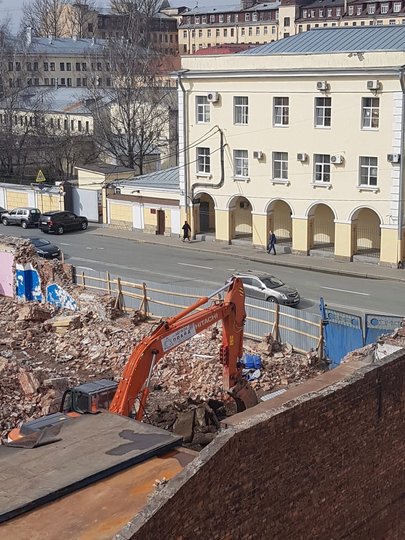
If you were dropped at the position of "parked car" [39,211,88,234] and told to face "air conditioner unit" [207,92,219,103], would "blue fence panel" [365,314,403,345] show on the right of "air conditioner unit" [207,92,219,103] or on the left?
right

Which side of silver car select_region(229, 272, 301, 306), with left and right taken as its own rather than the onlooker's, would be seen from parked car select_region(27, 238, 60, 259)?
back

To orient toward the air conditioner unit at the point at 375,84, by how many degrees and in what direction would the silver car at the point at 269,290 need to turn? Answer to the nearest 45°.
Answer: approximately 90° to its left

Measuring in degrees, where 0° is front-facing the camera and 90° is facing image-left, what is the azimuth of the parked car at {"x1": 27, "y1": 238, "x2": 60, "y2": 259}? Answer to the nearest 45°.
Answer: approximately 315°

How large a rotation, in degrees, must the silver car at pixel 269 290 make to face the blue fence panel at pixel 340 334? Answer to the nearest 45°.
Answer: approximately 45° to its right

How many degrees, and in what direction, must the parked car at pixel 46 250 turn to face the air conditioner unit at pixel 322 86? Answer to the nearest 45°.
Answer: approximately 45° to its left

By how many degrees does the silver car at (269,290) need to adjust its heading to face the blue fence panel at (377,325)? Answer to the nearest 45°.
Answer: approximately 45° to its right

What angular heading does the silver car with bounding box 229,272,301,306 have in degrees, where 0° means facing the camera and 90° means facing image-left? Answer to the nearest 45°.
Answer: approximately 315°

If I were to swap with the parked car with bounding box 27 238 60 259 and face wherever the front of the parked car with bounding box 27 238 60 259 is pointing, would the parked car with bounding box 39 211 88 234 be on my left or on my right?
on my left

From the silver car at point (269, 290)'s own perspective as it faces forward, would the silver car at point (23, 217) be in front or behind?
behind
